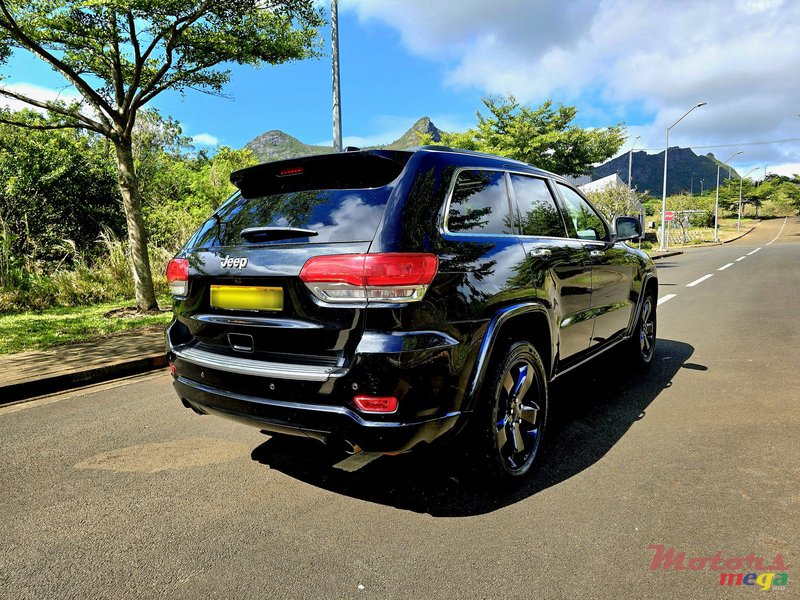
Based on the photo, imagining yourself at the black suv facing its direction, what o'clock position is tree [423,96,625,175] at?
The tree is roughly at 11 o'clock from the black suv.

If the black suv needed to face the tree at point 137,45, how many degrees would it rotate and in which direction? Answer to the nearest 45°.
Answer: approximately 90° to its left

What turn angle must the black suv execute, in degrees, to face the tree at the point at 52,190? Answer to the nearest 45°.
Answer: approximately 90° to its left

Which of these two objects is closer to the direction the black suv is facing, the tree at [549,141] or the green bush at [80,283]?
the tree

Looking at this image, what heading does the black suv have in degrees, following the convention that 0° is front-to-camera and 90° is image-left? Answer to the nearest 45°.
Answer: approximately 225°

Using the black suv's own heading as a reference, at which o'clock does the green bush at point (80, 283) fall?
The green bush is roughly at 9 o'clock from the black suv.

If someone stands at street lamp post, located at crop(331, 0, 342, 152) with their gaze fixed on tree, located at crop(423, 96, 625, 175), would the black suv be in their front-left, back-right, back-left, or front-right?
back-right

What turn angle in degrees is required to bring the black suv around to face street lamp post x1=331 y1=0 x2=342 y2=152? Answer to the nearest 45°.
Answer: approximately 45° to its left

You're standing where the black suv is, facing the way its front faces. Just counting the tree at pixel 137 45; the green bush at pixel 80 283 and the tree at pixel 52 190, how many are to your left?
3
